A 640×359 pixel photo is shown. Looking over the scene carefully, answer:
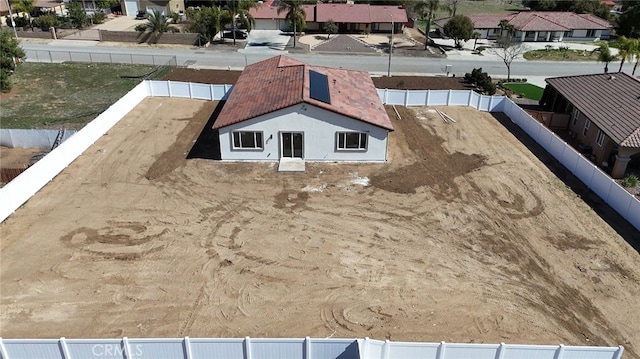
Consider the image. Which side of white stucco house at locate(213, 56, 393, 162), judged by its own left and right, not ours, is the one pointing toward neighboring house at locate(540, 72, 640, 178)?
right

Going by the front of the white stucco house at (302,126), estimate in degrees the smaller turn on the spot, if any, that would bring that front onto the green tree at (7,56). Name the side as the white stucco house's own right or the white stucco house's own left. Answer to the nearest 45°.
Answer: approximately 45° to the white stucco house's own left

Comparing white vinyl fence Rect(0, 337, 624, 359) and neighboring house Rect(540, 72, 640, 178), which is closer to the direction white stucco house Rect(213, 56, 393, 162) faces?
the neighboring house

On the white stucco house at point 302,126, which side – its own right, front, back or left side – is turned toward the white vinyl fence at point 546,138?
right

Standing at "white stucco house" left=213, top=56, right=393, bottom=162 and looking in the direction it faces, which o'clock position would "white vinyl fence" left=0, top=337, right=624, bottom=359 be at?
The white vinyl fence is roughly at 6 o'clock from the white stucco house.

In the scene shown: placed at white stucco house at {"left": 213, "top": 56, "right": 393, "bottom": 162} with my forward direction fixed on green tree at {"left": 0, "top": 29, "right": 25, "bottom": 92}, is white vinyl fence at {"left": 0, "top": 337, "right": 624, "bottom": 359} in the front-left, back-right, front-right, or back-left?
back-left

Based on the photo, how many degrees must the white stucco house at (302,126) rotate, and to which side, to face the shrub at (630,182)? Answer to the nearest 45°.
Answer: approximately 90° to its right

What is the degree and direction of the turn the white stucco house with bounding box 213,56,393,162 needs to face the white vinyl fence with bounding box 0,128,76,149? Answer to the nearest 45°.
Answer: approximately 90° to its left

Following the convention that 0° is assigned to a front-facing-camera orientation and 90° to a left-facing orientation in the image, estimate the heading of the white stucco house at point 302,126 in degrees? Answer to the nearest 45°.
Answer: approximately 180°

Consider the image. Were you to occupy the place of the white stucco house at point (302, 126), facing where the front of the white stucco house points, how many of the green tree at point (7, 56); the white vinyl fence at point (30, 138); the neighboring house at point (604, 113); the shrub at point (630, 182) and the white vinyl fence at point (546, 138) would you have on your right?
3
